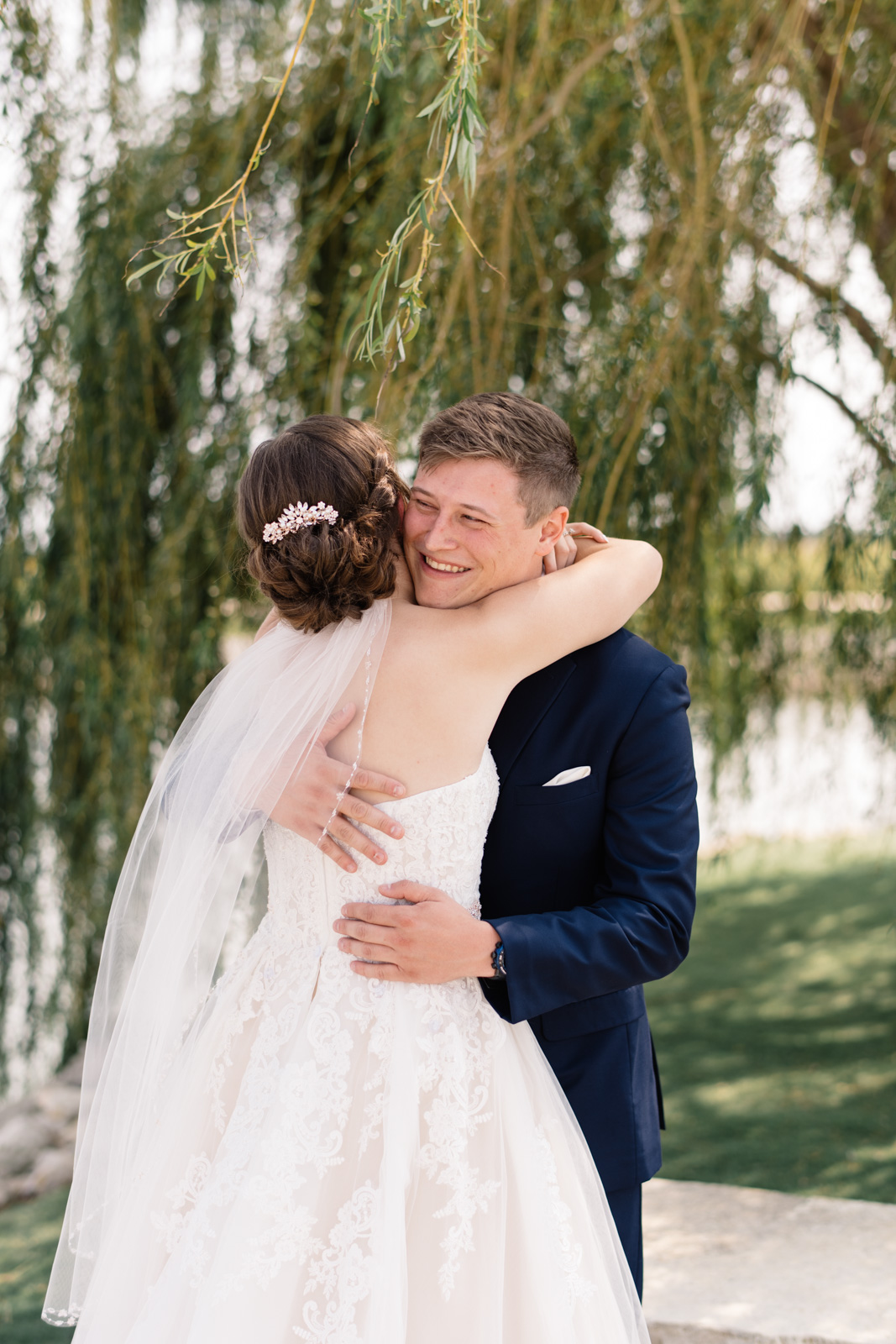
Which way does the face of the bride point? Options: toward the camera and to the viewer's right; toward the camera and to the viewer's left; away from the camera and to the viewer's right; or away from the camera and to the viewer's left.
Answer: away from the camera and to the viewer's right

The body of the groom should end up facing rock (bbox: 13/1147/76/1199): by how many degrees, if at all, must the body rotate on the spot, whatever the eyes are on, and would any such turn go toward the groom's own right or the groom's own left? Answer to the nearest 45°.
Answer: approximately 90° to the groom's own right

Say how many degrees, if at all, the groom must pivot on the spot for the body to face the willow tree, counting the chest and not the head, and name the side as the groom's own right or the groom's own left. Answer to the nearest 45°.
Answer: approximately 135° to the groom's own right

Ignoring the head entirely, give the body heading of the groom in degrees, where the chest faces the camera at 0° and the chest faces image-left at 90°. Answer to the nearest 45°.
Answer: approximately 45°

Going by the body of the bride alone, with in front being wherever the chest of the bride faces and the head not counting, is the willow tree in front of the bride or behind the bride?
in front

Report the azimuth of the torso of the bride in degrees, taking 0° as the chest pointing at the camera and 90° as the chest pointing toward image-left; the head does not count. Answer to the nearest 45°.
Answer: approximately 180°

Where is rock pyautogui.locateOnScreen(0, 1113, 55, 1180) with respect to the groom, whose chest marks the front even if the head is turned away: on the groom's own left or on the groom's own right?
on the groom's own right
